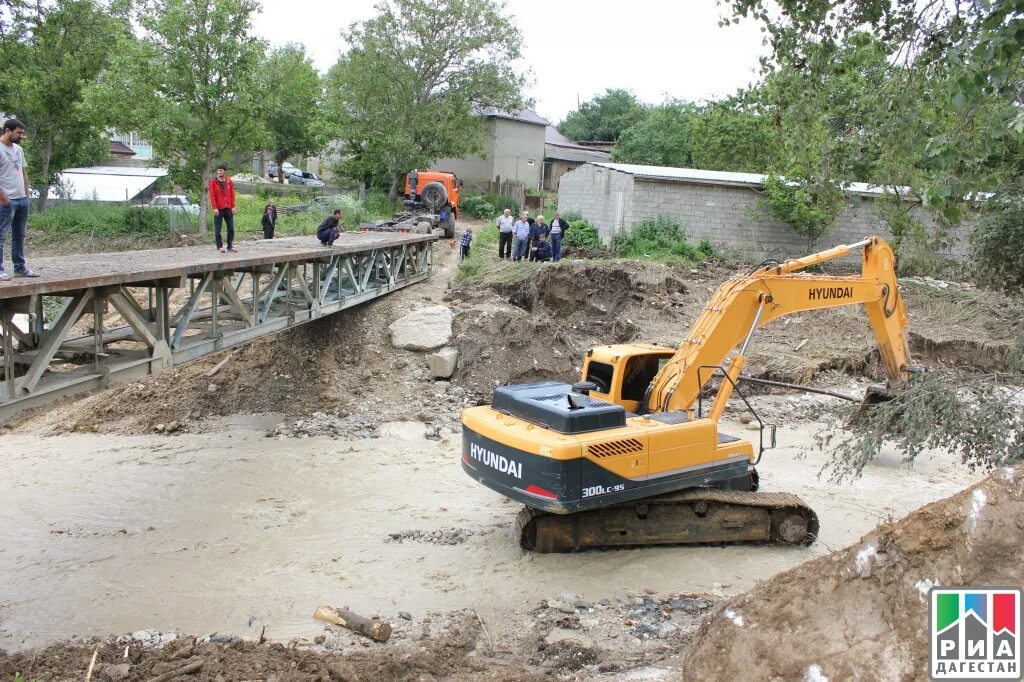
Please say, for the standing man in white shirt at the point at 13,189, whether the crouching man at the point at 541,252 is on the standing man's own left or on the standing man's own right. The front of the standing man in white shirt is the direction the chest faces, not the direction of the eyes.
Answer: on the standing man's own left

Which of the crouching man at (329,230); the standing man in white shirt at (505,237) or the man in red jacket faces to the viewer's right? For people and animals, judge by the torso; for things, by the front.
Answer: the crouching man

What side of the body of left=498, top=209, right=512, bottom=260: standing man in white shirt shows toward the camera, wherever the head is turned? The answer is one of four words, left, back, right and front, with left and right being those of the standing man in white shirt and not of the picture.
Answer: front

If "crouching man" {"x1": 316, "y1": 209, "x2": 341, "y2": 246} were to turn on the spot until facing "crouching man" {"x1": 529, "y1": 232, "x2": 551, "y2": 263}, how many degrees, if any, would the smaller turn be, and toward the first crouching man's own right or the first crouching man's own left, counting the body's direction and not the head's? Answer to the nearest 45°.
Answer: approximately 45° to the first crouching man's own left

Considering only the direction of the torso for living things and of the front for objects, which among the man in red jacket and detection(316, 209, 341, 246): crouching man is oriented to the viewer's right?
the crouching man

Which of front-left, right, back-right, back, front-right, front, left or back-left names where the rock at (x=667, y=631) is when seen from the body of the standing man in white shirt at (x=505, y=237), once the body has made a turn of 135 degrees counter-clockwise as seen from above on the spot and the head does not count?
back-right

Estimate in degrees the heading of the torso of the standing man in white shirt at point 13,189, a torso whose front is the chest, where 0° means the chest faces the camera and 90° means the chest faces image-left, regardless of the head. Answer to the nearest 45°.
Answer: approximately 315°

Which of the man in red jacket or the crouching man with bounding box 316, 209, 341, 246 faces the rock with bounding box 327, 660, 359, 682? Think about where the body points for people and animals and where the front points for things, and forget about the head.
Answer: the man in red jacket

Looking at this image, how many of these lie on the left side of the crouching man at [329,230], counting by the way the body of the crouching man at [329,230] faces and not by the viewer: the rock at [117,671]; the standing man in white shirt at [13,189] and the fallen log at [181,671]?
0

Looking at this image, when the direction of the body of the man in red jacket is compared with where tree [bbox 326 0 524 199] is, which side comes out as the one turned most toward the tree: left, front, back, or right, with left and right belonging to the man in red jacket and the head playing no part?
back

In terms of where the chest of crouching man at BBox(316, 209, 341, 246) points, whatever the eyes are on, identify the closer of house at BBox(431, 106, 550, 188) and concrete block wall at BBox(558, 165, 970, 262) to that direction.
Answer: the concrete block wall

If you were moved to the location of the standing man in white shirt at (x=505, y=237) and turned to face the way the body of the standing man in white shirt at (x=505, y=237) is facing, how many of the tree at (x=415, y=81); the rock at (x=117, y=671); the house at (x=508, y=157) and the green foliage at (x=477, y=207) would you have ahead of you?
1

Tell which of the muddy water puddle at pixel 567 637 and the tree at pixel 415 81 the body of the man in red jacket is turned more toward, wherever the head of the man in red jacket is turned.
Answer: the muddy water puddle

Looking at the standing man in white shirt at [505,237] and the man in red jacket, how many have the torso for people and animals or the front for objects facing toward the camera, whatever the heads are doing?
2

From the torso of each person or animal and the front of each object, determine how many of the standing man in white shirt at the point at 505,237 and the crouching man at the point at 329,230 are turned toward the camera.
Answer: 1

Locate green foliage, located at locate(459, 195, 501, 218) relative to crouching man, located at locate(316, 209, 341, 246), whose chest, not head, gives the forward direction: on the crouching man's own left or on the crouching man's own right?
on the crouching man's own left
